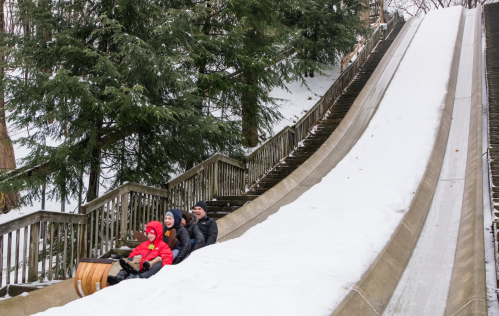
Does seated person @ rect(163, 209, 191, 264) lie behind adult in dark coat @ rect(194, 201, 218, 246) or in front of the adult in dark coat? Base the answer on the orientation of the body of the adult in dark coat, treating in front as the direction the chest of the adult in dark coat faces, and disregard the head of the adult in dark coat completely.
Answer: in front

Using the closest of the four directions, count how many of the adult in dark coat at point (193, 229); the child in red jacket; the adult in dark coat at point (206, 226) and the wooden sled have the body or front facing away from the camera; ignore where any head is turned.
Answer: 0

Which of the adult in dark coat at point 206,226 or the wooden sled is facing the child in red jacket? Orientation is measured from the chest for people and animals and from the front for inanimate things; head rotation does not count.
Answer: the adult in dark coat

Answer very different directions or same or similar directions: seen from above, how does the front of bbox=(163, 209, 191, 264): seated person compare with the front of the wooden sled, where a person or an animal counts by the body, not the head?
same or similar directions

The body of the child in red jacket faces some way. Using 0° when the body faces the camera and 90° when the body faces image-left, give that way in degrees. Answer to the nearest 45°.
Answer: approximately 45°

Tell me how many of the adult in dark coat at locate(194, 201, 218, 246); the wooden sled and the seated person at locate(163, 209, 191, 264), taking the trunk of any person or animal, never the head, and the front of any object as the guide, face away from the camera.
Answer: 0

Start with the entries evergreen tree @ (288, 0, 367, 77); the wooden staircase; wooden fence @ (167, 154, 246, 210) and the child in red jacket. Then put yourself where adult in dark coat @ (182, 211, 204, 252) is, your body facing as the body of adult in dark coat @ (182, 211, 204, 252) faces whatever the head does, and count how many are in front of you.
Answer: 1

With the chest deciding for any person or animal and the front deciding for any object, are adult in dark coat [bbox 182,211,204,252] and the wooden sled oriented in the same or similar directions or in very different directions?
same or similar directions

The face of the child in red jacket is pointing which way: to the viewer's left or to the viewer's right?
to the viewer's left

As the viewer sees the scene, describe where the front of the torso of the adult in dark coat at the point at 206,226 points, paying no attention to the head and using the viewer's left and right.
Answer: facing the viewer and to the left of the viewer

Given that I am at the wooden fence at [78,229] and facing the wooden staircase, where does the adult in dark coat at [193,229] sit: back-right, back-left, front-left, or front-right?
front-right

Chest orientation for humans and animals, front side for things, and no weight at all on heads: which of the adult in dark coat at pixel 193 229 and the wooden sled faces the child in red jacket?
the adult in dark coat

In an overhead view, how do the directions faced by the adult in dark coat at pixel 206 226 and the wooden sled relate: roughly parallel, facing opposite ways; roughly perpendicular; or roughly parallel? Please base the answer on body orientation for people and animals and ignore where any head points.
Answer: roughly parallel

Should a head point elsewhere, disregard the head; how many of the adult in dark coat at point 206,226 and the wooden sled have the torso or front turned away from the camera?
0
